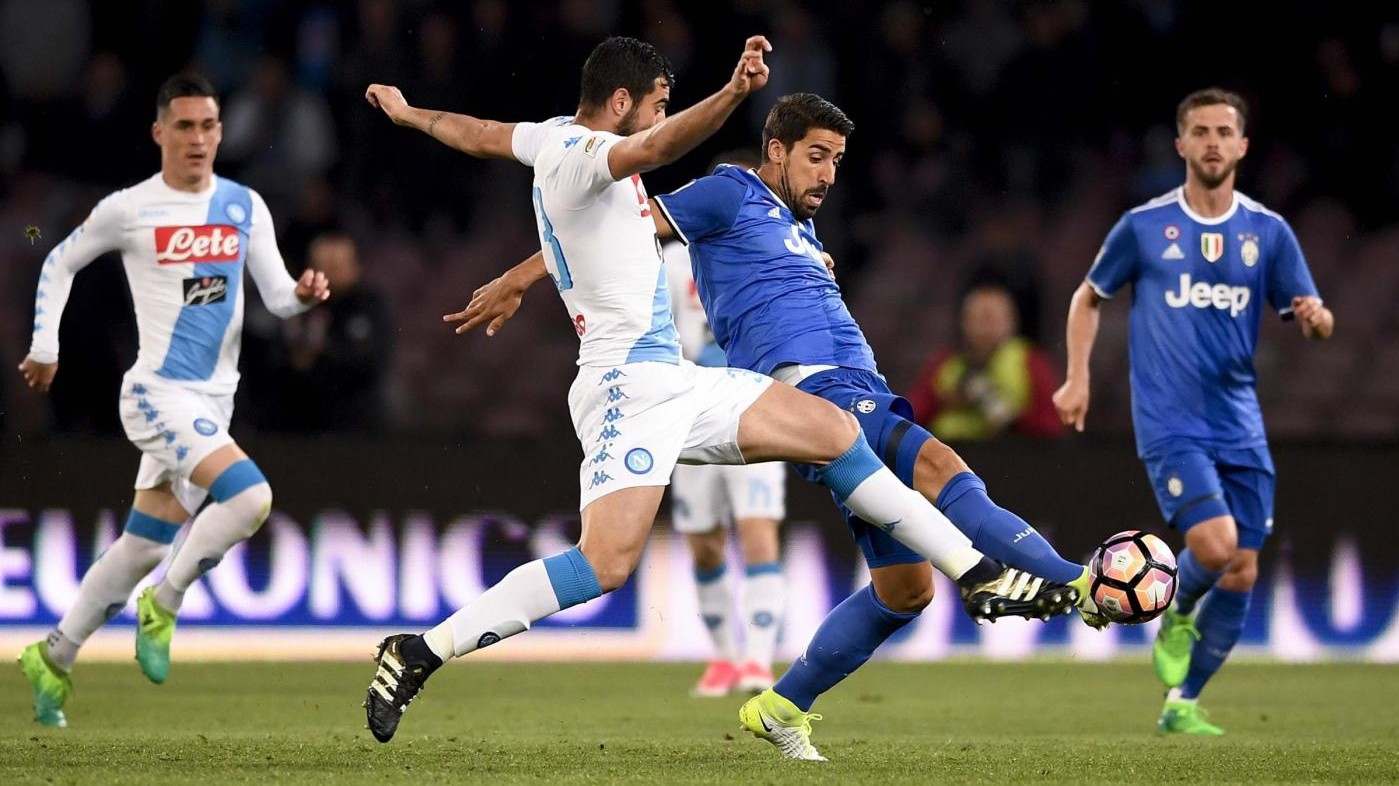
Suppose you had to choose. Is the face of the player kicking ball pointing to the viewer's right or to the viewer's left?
to the viewer's right

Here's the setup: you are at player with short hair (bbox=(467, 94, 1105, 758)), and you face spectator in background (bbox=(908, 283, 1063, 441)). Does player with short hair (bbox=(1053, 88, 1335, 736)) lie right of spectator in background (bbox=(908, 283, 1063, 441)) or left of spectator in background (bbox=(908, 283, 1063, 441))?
right

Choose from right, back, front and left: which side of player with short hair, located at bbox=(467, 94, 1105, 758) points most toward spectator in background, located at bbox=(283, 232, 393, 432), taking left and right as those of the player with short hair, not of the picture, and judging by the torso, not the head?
back

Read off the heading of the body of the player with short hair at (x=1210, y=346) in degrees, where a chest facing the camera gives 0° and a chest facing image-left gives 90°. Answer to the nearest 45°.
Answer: approximately 0°

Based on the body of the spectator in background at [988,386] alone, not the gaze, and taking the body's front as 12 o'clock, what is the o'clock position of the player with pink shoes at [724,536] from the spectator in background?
The player with pink shoes is roughly at 1 o'clock from the spectator in background.

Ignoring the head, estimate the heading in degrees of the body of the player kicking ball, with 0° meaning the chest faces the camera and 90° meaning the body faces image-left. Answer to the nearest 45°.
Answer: approximately 270°

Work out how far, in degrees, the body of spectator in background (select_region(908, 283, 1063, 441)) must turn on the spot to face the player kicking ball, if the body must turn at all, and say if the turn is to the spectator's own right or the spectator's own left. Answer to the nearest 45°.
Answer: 0° — they already face them
